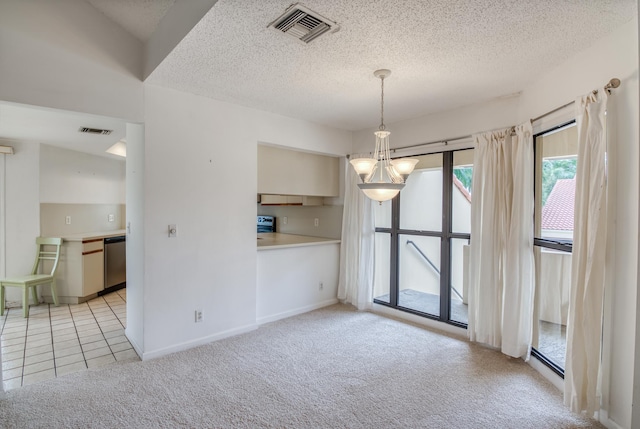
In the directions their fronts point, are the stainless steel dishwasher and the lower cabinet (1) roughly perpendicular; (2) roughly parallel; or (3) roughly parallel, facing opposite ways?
roughly parallel

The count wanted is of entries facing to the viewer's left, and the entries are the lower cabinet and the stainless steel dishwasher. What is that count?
0

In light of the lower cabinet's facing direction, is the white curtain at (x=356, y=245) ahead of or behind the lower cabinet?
ahead

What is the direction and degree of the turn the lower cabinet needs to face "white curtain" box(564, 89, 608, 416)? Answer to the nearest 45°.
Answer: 0° — it already faces it

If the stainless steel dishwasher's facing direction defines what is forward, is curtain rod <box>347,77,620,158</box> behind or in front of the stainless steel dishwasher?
in front

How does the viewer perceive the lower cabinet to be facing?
facing the viewer and to the right of the viewer

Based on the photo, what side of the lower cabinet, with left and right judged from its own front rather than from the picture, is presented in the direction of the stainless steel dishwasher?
left

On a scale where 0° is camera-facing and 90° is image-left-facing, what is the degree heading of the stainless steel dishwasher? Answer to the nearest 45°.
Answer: approximately 315°

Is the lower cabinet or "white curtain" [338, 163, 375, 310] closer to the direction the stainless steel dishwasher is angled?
the white curtain
